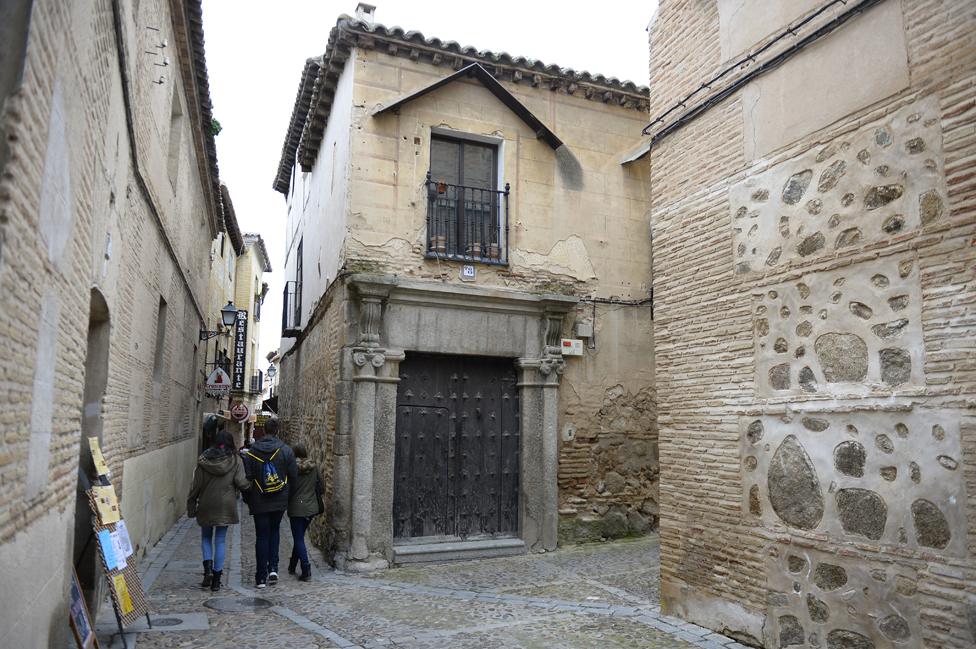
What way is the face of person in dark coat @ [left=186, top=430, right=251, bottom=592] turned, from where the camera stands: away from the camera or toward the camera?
away from the camera

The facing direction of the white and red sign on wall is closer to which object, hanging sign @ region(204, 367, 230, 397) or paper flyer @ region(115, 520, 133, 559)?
the paper flyer

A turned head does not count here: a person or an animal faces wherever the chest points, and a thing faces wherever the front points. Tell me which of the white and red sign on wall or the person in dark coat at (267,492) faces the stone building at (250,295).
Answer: the person in dark coat

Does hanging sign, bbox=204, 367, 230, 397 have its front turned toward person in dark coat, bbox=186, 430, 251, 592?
yes

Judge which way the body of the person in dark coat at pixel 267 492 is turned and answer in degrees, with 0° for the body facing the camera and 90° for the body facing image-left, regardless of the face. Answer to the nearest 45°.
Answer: approximately 180°

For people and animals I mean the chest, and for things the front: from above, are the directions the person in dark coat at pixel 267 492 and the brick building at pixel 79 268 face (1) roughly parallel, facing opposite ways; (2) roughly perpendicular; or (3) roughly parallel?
roughly perpendicular

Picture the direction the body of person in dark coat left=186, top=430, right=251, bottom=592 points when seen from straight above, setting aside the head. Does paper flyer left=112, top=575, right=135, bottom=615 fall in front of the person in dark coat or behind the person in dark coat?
behind

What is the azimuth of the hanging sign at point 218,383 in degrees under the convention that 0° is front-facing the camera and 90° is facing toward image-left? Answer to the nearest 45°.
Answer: approximately 0°

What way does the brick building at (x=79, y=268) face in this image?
to the viewer's right

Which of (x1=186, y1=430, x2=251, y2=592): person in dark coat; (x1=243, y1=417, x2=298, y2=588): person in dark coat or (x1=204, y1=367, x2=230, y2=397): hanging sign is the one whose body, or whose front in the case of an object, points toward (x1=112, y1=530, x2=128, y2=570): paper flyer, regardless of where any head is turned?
the hanging sign

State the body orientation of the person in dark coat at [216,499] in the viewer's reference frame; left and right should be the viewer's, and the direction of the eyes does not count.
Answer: facing away from the viewer

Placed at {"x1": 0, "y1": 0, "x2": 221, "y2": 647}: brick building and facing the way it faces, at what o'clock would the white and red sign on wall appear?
The white and red sign on wall is roughly at 11 o'clock from the brick building.
